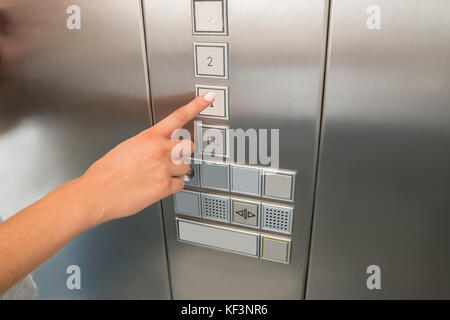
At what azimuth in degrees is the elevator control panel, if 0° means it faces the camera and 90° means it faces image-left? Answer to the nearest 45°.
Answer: approximately 0°
